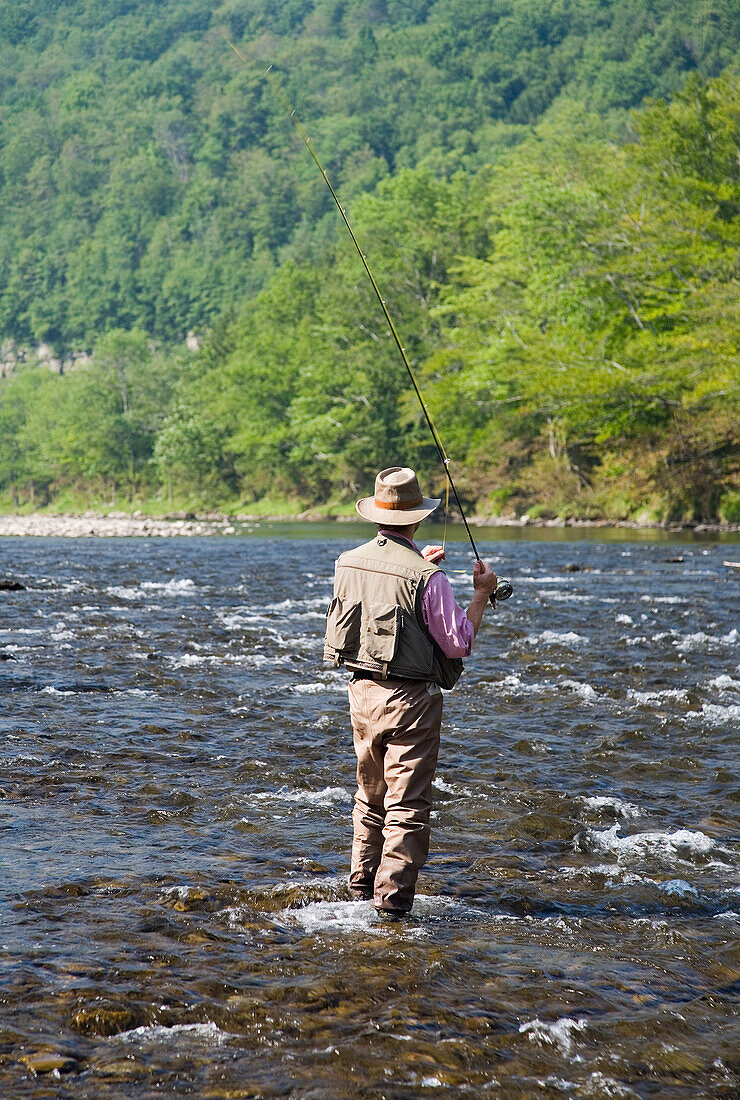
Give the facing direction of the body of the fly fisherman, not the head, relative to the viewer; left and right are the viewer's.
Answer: facing away from the viewer and to the right of the viewer

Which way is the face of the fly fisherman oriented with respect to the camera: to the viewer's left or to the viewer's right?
to the viewer's right
